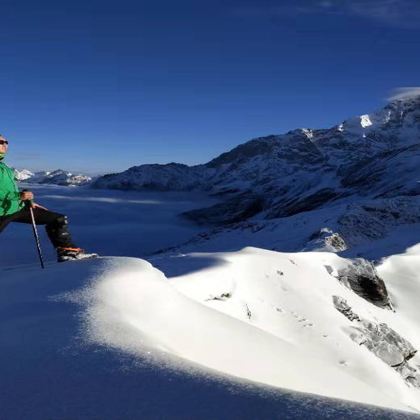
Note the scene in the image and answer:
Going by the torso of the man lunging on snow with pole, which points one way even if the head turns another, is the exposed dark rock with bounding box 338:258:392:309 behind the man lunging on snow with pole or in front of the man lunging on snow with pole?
in front

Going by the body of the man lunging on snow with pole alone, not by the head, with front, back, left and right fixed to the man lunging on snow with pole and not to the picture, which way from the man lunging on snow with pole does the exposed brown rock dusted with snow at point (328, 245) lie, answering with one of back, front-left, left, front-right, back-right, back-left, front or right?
front-left

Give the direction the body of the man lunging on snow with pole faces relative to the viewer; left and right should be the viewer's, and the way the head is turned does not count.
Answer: facing to the right of the viewer
